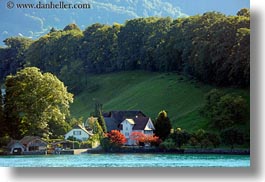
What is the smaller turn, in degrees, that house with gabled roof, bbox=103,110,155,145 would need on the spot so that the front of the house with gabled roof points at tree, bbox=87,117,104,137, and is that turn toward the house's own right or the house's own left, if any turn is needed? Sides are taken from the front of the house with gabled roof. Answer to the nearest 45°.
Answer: approximately 90° to the house's own right

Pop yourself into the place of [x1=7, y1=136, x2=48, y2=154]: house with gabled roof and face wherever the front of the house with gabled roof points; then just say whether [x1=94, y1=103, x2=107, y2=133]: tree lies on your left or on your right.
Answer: on your left

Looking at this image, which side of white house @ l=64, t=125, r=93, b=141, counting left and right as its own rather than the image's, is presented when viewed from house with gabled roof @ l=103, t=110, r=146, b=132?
left

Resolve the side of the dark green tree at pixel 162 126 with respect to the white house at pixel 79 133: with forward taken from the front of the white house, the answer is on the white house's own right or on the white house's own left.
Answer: on the white house's own left

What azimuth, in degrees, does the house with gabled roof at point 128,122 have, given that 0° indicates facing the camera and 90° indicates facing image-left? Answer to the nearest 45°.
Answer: approximately 0°

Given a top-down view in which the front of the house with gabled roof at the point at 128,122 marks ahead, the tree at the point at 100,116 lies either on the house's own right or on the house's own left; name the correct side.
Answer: on the house's own right

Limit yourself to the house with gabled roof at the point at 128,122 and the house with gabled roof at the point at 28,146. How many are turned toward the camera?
2

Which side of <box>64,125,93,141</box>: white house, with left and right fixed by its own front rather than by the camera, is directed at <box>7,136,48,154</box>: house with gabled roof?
right

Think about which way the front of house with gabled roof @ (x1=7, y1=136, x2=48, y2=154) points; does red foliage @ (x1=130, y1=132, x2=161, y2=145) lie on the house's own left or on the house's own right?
on the house's own left
